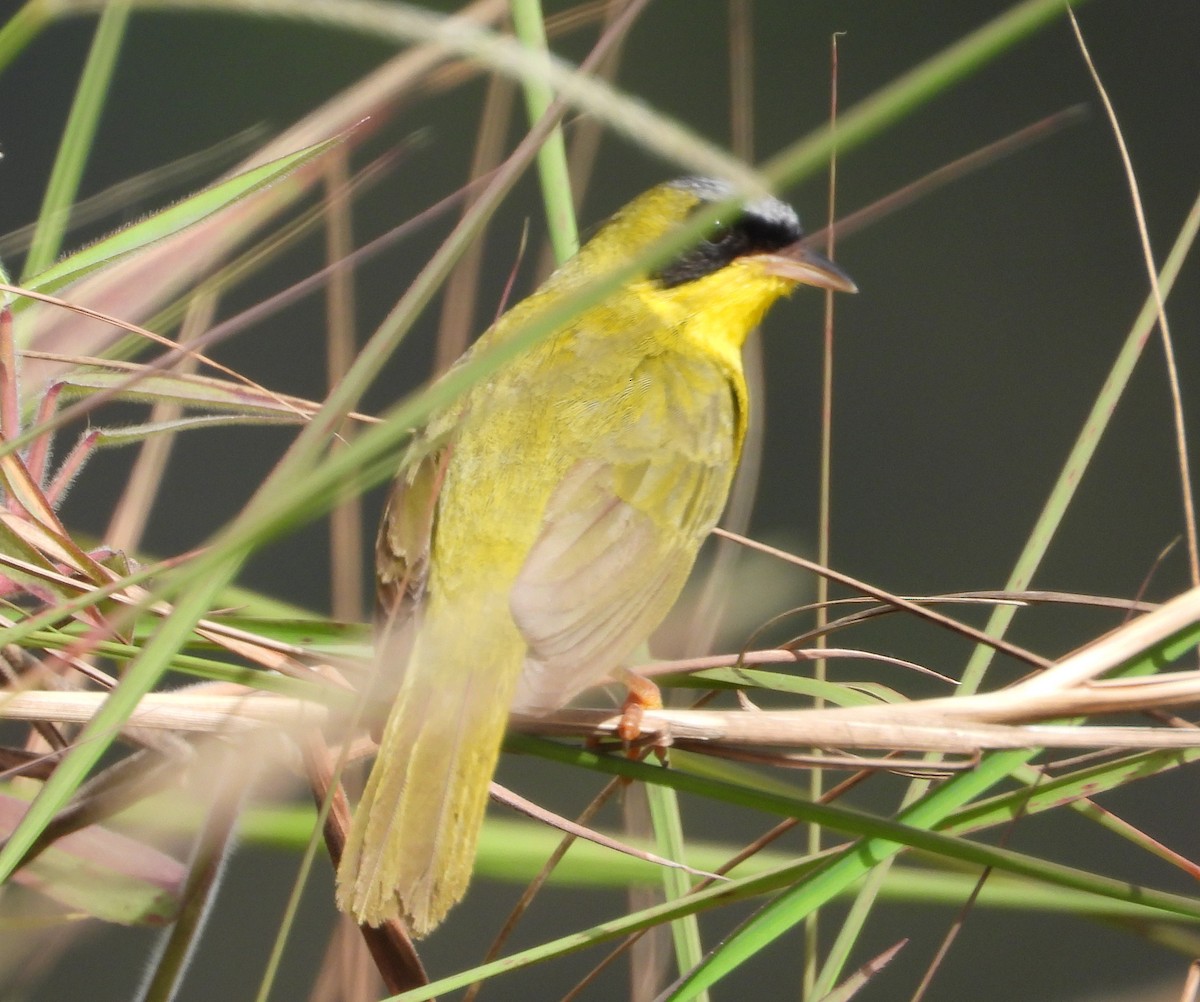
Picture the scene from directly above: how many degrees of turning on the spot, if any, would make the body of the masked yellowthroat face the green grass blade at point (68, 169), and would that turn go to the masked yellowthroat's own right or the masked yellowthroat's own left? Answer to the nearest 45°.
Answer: approximately 180°

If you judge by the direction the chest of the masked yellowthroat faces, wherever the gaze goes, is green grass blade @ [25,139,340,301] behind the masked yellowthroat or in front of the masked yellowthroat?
behind

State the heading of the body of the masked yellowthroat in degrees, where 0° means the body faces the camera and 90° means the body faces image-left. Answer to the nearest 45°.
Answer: approximately 225°
